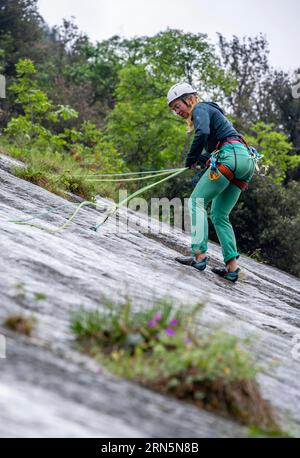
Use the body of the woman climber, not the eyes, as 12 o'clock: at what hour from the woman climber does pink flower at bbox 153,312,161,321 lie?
The pink flower is roughly at 9 o'clock from the woman climber.

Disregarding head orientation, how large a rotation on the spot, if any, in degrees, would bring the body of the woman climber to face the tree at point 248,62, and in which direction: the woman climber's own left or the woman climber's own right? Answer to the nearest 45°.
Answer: approximately 90° to the woman climber's own right

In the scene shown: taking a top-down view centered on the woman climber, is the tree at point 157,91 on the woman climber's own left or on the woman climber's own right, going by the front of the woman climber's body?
on the woman climber's own right

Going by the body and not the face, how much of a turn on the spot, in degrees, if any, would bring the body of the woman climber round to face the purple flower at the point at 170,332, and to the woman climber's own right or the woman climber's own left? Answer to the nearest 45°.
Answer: approximately 90° to the woman climber's own left

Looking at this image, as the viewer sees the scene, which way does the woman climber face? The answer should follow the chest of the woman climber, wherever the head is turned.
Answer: to the viewer's left

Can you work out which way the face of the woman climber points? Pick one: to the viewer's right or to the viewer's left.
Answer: to the viewer's left

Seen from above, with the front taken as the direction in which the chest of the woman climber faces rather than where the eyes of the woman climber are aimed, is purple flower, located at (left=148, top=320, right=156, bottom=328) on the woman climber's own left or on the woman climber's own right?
on the woman climber's own left
